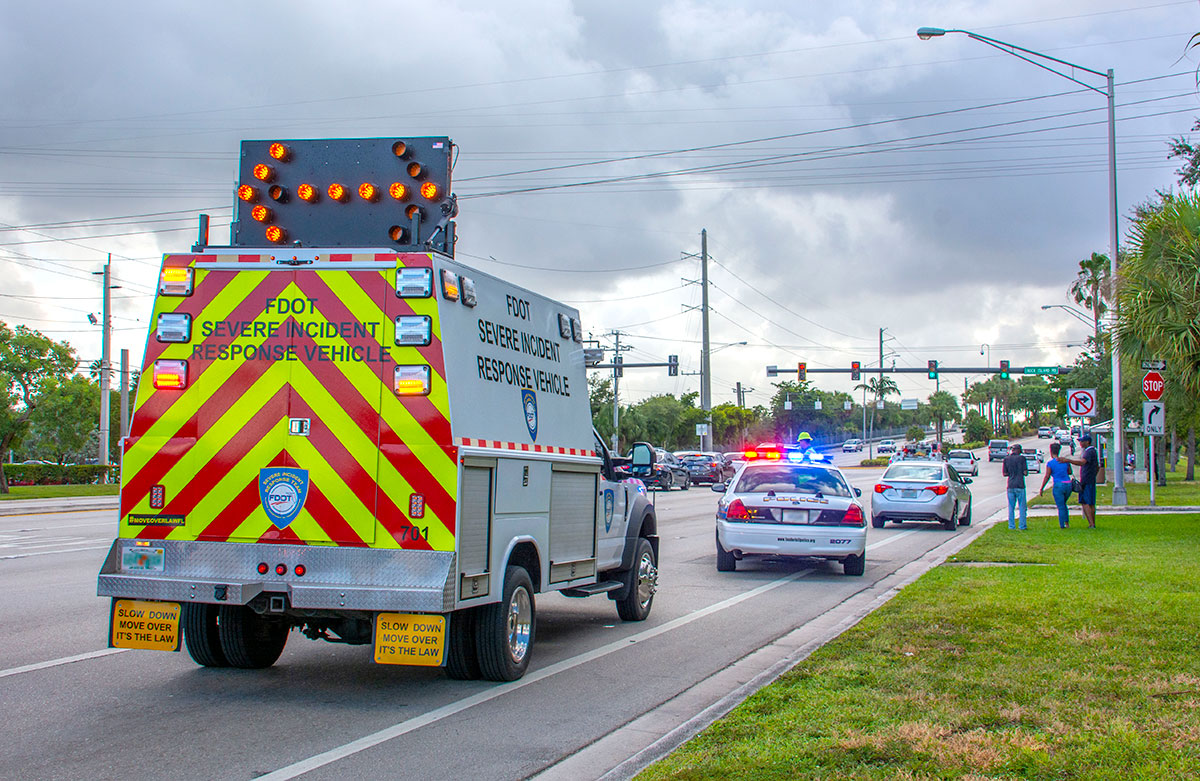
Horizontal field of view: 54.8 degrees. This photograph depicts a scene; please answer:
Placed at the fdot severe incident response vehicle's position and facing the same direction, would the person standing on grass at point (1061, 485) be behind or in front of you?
in front

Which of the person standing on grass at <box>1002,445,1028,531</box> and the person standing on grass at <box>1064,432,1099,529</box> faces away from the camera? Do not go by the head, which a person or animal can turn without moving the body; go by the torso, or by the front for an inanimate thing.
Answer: the person standing on grass at <box>1002,445,1028,531</box>

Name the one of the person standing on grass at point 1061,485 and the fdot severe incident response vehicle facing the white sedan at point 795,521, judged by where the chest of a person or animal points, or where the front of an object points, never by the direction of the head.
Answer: the fdot severe incident response vehicle

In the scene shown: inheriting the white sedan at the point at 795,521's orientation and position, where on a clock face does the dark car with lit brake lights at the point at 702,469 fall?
The dark car with lit brake lights is roughly at 12 o'clock from the white sedan.

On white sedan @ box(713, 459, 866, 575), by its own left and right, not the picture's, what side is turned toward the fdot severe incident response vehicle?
back

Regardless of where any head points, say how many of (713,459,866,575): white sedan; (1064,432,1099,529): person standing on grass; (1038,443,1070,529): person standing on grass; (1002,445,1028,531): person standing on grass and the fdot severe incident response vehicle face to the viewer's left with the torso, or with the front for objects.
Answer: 1

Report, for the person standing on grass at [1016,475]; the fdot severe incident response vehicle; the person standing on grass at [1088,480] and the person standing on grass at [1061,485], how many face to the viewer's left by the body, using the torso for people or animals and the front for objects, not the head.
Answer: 1

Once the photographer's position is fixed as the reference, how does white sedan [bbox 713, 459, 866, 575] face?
facing away from the viewer

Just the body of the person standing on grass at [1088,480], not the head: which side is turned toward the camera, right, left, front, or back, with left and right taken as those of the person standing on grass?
left

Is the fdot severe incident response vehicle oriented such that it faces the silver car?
yes

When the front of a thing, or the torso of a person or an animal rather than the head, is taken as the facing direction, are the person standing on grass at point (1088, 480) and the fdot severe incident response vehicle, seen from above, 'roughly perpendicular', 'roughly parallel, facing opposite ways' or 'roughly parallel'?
roughly perpendicular

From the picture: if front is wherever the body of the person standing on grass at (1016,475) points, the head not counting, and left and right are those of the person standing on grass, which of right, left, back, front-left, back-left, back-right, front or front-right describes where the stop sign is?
front-right

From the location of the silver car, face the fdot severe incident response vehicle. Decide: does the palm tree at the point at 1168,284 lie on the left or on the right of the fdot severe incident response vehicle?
left

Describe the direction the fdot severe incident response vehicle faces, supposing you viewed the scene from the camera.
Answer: facing away from the viewer and to the right of the viewer

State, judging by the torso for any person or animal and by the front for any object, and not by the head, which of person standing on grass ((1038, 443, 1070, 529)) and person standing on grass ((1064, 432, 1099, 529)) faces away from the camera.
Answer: person standing on grass ((1038, 443, 1070, 529))

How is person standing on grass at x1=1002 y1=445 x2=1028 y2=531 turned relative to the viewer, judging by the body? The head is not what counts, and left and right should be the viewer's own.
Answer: facing away from the viewer

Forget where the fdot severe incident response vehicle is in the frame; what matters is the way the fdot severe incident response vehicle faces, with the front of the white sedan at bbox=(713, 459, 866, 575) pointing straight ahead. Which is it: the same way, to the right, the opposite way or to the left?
the same way

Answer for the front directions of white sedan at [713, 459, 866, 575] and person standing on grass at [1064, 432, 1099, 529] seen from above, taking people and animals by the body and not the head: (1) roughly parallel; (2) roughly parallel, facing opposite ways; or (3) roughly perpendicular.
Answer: roughly perpendicular
